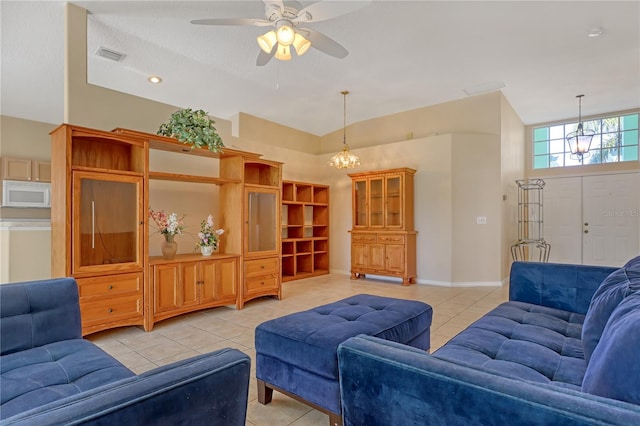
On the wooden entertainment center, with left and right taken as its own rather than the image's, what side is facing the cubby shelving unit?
left

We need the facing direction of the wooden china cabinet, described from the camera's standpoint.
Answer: facing the viewer and to the left of the viewer

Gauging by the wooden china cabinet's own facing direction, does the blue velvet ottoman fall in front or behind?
in front

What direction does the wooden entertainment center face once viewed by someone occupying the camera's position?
facing the viewer and to the right of the viewer

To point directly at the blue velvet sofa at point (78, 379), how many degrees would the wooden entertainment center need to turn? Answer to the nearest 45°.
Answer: approximately 45° to its right

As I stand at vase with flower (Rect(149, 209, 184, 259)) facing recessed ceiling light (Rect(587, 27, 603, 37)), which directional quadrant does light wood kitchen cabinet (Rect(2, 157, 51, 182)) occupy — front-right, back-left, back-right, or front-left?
back-left

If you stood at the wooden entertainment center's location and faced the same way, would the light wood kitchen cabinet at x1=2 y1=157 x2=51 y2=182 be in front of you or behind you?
behind

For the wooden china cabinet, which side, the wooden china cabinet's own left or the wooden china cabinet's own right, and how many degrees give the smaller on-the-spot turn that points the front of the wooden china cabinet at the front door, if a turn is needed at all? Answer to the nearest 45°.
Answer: approximately 135° to the wooden china cabinet's own left
